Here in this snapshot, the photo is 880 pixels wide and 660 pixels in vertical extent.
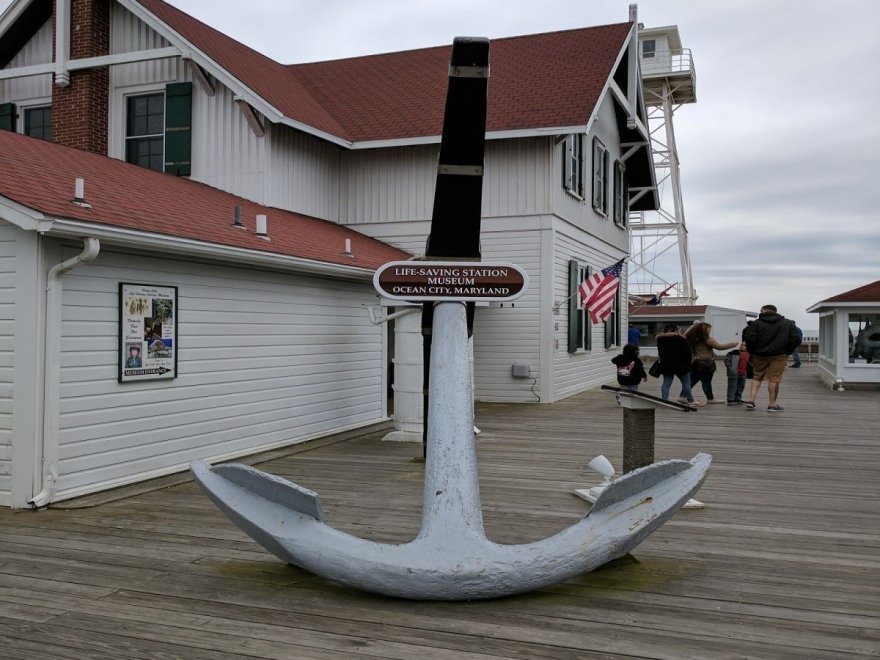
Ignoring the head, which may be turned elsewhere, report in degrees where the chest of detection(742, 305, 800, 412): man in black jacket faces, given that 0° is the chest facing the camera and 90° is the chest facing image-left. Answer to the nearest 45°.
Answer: approximately 180°

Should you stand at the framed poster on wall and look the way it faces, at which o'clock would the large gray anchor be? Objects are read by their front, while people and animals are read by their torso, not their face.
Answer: The large gray anchor is roughly at 1 o'clock from the framed poster on wall.

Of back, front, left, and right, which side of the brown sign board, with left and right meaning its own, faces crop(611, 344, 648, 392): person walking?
back

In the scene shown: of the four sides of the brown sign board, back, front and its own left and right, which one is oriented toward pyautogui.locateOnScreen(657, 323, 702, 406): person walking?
back

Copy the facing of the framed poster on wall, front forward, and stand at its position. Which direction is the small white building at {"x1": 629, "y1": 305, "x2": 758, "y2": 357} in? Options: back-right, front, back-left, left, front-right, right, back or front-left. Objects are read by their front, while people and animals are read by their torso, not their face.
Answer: left

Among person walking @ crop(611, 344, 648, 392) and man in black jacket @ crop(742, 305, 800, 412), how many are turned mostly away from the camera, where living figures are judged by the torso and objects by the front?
2

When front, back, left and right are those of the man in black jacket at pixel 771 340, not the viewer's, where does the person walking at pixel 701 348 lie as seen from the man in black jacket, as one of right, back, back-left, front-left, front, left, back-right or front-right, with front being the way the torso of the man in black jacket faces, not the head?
front-left

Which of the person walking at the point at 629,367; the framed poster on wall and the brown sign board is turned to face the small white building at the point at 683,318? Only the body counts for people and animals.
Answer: the person walking

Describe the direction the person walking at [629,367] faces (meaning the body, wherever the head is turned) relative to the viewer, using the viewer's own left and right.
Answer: facing away from the viewer

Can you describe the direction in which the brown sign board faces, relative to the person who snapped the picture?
facing the viewer

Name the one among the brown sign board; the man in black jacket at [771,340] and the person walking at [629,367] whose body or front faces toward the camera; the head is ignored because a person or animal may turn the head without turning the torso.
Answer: the brown sign board

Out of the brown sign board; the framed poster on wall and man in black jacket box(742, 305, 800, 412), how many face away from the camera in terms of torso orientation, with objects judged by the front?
1
